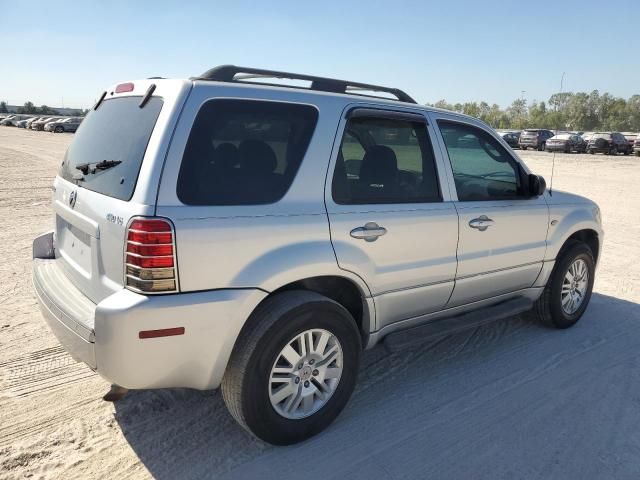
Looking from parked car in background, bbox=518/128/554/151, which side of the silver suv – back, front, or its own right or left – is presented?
front

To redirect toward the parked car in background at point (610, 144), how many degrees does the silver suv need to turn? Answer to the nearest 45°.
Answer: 0° — it already faces it

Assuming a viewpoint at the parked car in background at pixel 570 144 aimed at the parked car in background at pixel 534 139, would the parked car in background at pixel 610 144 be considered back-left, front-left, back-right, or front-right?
back-right

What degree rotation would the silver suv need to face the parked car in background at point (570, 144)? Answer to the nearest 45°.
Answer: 0° — it already faces it

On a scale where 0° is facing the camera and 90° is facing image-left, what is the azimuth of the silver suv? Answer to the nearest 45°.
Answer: approximately 225°
